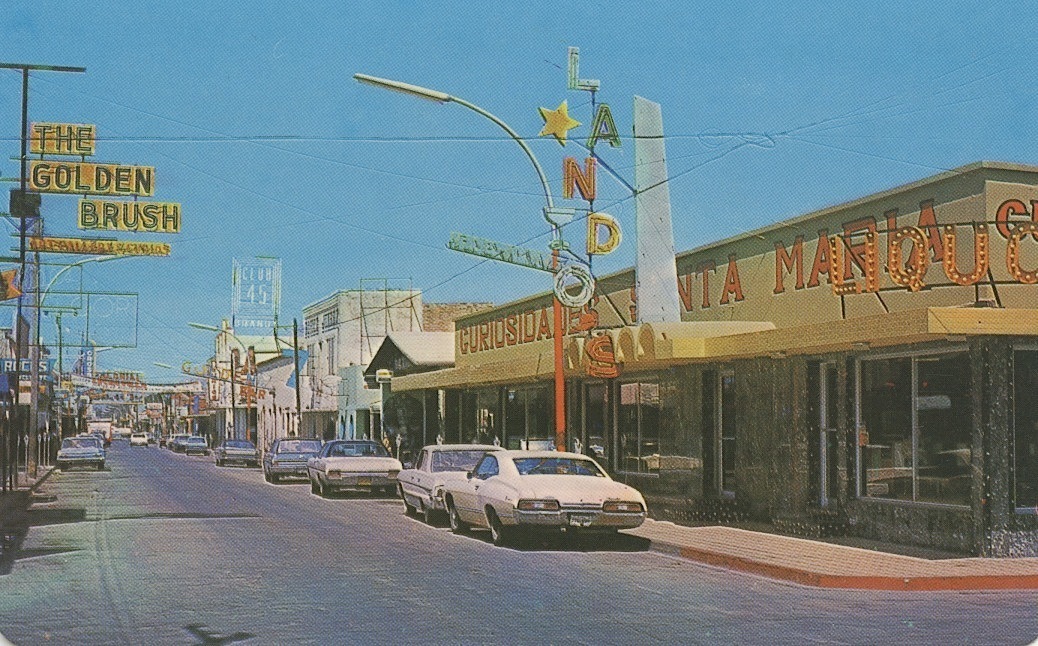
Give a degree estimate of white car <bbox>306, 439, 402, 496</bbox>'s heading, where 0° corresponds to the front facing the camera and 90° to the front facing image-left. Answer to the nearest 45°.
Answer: approximately 180°

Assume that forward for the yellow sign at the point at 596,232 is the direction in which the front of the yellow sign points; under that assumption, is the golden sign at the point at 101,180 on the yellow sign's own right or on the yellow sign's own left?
on the yellow sign's own right

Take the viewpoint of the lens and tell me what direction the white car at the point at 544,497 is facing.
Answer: facing away from the viewer and to the left of the viewer

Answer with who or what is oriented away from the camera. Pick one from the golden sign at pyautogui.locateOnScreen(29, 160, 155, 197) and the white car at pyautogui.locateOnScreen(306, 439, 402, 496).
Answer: the white car

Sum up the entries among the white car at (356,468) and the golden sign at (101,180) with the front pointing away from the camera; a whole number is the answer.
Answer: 1

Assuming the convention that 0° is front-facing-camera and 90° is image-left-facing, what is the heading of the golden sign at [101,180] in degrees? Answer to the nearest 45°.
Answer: approximately 0°

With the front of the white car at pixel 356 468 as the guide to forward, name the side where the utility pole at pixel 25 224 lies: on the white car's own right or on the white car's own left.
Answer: on the white car's own left

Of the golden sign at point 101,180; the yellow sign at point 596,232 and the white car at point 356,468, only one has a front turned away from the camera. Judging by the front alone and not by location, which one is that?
the white car

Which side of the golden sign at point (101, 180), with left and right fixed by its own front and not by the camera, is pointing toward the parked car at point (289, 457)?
back

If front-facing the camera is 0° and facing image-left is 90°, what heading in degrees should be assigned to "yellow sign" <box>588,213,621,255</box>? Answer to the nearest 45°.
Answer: approximately 0°
